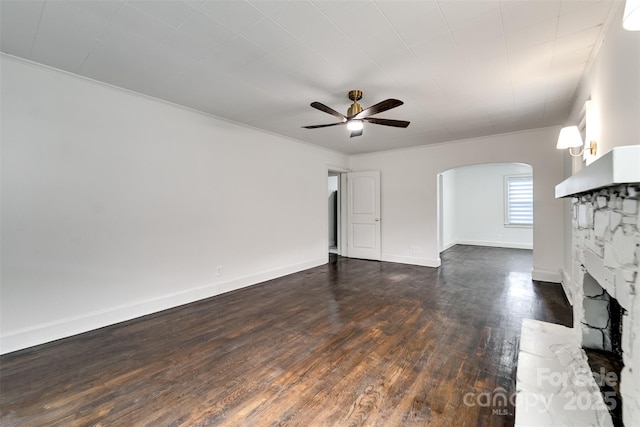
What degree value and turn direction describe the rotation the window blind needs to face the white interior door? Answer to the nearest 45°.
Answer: approximately 45° to its right

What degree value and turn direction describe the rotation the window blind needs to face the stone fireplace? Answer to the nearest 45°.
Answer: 0° — it already faces it

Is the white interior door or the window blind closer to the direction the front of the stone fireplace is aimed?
the white interior door

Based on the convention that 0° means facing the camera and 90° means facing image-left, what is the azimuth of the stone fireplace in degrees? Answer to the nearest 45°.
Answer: approximately 90°

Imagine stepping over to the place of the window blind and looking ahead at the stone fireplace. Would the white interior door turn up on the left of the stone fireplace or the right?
right

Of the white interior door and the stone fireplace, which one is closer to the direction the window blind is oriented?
the stone fireplace

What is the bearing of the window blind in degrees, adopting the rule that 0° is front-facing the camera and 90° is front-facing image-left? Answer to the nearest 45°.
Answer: approximately 0°

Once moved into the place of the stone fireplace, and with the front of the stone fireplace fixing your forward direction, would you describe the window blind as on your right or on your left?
on your right

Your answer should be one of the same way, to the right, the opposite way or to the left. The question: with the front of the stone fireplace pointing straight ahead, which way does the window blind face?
to the left

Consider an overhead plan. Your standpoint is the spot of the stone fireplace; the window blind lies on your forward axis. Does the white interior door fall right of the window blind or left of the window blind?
left

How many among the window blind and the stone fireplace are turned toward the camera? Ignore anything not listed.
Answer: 1

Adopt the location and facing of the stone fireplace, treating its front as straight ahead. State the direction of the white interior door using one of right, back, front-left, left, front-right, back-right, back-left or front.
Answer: front-right
